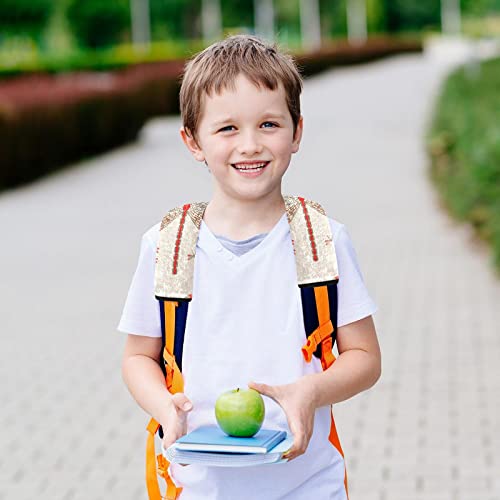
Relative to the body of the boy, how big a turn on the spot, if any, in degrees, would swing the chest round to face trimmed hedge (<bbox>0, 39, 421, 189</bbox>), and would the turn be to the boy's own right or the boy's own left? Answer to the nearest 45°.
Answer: approximately 180°

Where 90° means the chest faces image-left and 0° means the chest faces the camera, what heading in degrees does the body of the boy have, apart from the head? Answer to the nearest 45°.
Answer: approximately 0°
